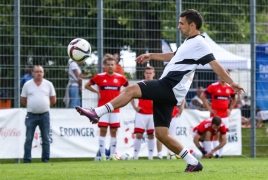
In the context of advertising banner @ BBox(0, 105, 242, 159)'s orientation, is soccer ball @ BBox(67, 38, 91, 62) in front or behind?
in front

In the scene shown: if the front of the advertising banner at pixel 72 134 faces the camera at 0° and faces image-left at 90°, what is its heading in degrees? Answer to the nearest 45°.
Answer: approximately 0°

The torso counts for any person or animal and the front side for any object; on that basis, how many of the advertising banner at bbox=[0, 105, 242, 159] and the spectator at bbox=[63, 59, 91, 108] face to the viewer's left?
0

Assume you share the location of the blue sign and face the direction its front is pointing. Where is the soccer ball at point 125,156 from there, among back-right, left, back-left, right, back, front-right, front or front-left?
front-right

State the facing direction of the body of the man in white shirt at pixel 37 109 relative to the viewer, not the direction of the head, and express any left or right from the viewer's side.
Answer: facing the viewer

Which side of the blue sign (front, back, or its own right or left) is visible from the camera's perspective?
front

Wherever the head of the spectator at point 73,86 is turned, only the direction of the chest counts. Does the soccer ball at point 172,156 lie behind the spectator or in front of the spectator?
in front
